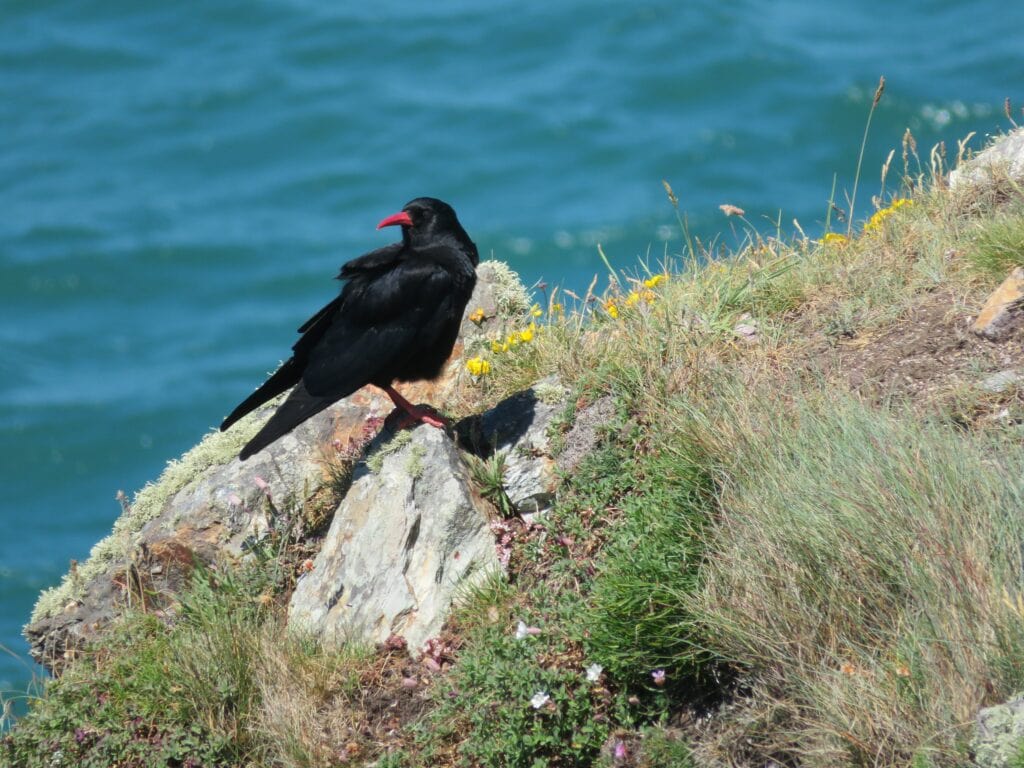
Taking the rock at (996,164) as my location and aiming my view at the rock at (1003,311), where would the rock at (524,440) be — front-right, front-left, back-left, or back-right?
front-right

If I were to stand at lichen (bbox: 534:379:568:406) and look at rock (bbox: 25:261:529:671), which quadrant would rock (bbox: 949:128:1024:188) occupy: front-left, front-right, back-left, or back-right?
back-right

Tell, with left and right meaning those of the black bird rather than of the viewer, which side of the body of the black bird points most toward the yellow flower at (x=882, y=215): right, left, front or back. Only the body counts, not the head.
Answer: front

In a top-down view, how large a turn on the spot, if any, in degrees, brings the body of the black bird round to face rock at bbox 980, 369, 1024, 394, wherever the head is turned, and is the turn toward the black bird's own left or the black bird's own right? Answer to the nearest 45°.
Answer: approximately 45° to the black bird's own right

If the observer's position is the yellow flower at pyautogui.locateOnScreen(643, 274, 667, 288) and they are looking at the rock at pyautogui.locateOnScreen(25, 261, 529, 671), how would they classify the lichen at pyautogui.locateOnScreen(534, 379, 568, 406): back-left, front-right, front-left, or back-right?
front-left

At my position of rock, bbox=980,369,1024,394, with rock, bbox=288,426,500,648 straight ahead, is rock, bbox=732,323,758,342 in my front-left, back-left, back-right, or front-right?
front-right

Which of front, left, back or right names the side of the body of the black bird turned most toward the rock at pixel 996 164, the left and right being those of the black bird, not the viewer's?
front

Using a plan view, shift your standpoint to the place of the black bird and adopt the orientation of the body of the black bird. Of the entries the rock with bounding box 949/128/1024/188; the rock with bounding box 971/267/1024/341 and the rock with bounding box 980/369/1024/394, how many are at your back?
0

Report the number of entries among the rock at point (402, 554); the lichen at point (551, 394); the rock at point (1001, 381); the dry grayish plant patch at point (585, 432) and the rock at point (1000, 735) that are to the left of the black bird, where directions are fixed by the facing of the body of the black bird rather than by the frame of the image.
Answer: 0

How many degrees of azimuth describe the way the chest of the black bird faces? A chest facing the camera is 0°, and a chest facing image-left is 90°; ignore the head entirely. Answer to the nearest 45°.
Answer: approximately 270°

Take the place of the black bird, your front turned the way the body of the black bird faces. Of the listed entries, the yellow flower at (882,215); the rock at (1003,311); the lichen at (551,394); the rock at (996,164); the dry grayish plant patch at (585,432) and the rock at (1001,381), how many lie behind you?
0

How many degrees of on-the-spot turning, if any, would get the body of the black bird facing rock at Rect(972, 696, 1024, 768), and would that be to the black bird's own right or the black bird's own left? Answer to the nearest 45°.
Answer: approximately 90° to the black bird's own right

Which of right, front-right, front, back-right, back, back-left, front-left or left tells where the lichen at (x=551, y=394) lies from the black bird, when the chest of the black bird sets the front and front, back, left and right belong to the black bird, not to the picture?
front-right

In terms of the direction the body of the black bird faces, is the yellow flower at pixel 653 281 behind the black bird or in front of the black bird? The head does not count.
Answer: in front
